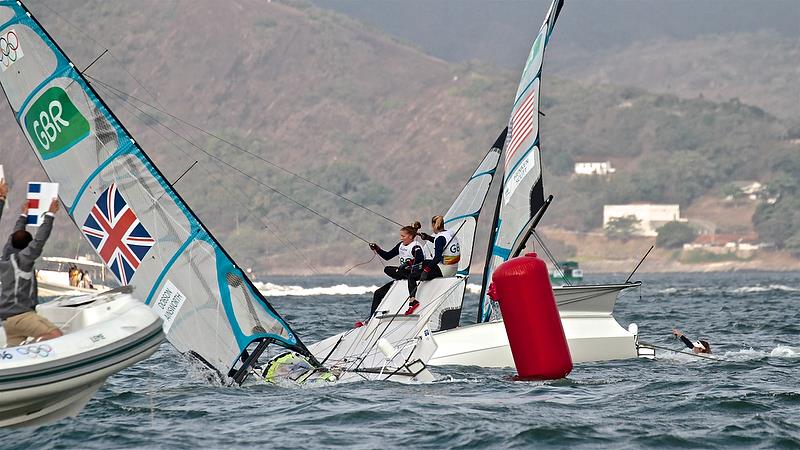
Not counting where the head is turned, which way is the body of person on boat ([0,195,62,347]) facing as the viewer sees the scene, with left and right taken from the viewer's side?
facing away from the viewer and to the right of the viewer

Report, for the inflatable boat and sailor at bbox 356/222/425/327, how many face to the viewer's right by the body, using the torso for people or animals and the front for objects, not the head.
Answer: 1

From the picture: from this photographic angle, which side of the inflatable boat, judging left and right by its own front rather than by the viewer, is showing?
right
